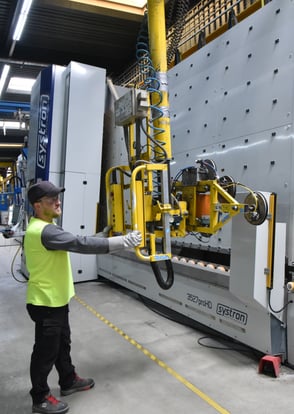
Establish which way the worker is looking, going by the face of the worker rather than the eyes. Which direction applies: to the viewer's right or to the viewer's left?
to the viewer's right

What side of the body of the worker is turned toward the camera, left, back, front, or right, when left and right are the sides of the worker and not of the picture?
right

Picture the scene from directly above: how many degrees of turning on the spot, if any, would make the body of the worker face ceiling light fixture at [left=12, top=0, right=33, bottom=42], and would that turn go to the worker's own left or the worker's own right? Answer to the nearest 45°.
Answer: approximately 90° to the worker's own left

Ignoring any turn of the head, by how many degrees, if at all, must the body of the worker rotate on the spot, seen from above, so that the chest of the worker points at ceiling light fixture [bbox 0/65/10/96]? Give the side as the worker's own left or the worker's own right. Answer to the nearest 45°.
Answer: approximately 90° to the worker's own left

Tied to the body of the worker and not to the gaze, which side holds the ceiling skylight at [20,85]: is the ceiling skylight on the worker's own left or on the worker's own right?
on the worker's own left

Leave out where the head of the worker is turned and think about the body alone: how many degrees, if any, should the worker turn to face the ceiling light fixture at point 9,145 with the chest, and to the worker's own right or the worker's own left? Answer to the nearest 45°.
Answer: approximately 90° to the worker's own left
